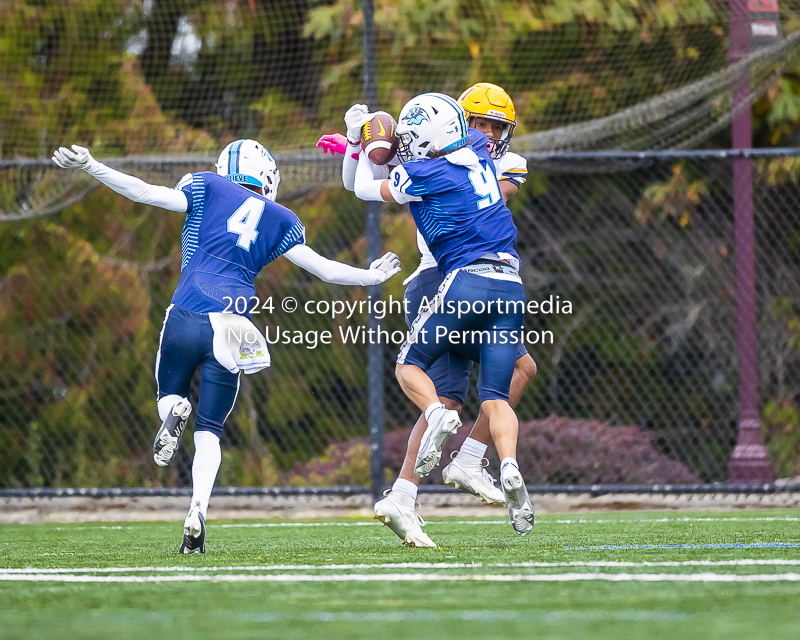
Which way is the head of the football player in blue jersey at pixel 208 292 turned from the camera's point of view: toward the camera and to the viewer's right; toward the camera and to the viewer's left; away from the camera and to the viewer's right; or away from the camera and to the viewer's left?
away from the camera and to the viewer's right

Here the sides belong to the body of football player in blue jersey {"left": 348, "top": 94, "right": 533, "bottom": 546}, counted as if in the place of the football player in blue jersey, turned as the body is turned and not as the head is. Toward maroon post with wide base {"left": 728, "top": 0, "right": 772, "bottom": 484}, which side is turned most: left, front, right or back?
right

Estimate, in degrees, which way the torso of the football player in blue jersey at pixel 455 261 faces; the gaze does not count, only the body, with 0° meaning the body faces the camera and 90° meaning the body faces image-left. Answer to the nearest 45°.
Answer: approximately 135°

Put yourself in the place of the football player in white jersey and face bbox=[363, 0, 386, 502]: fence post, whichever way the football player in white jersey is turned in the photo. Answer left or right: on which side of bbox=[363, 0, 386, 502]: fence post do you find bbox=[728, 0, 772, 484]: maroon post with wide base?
right

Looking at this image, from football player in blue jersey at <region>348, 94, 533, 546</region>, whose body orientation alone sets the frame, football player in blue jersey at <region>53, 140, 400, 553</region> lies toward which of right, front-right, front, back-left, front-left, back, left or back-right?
front-left

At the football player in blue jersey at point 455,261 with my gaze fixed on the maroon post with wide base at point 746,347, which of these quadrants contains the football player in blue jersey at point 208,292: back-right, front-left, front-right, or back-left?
back-left

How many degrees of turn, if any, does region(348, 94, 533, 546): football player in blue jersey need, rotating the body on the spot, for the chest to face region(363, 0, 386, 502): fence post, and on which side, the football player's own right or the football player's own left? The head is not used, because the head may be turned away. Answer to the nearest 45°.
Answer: approximately 45° to the football player's own right

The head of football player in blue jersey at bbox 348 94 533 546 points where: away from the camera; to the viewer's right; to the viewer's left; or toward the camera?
to the viewer's left

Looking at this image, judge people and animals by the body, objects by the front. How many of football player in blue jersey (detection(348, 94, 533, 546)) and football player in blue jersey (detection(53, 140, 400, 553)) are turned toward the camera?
0

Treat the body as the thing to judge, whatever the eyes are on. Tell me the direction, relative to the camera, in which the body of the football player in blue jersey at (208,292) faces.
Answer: away from the camera

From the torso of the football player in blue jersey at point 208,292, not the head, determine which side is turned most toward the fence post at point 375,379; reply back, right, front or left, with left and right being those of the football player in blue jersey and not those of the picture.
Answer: front
